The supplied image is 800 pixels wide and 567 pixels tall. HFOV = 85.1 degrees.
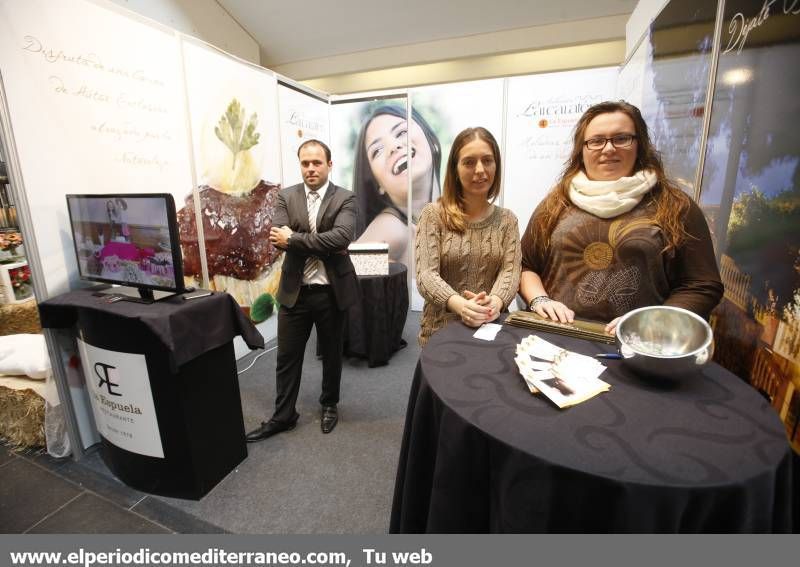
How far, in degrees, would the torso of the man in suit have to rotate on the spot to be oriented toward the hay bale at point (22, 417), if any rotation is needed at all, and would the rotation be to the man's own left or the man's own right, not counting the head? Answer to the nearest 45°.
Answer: approximately 90° to the man's own right

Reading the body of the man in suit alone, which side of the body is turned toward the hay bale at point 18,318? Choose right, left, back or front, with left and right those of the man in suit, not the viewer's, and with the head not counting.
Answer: right

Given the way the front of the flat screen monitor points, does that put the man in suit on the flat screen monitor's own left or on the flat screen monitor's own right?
on the flat screen monitor's own left

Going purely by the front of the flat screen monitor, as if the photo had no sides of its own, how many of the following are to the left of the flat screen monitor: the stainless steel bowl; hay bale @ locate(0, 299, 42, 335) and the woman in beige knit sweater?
2

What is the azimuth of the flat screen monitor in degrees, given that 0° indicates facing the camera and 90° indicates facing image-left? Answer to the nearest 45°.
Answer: approximately 45°

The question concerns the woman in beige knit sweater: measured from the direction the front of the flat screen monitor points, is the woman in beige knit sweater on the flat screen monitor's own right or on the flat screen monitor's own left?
on the flat screen monitor's own left

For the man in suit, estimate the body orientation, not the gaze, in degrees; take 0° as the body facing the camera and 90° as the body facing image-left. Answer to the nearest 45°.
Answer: approximately 0°

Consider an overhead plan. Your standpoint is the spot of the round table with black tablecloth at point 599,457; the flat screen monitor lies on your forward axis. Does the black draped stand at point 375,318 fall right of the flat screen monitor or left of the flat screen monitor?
right

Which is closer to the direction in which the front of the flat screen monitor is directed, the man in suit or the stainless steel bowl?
the stainless steel bowl
